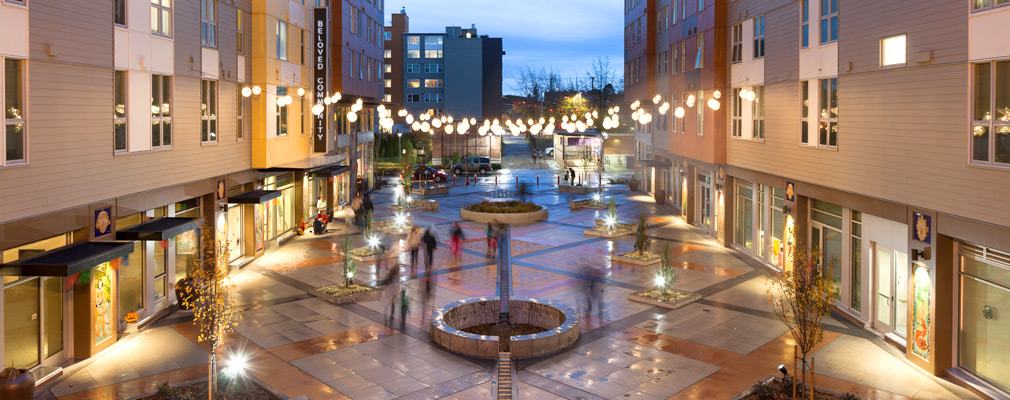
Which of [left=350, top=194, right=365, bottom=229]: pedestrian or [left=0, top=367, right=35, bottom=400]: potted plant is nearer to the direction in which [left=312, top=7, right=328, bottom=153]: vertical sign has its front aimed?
the potted plant

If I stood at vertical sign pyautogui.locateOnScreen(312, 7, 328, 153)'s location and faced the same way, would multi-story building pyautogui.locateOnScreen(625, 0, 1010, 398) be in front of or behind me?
in front

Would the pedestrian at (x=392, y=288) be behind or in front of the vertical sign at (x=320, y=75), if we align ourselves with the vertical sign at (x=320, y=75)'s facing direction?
in front

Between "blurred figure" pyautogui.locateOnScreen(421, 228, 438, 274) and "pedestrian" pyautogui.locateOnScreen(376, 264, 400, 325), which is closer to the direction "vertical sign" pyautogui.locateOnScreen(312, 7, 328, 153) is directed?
the pedestrian

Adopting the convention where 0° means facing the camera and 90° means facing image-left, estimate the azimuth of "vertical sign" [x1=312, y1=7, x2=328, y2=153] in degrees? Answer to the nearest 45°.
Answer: approximately 0°
